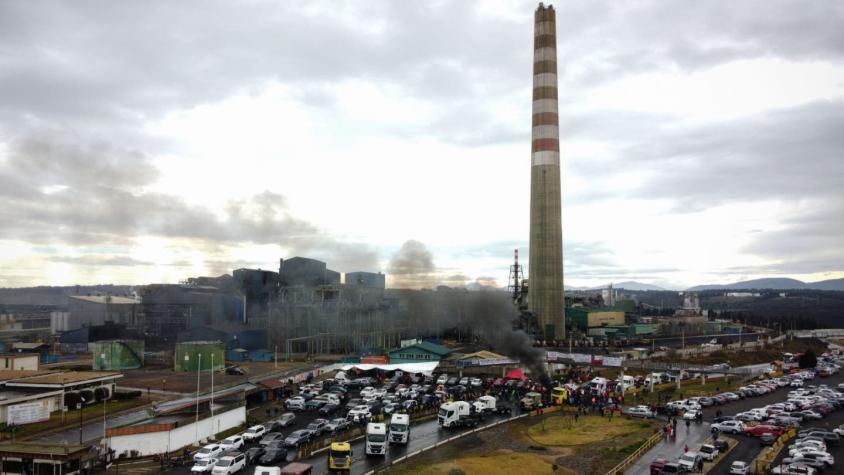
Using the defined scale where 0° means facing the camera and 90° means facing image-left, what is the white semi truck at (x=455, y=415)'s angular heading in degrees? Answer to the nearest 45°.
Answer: approximately 45°

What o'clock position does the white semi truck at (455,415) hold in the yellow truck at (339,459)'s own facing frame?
The white semi truck is roughly at 7 o'clock from the yellow truck.

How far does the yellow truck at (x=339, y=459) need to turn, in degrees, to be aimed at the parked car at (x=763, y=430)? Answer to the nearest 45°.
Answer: approximately 90° to its left

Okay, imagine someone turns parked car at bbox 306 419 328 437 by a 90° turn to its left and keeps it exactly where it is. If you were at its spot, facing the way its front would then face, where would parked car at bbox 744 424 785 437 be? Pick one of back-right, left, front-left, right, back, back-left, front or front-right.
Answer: front-left

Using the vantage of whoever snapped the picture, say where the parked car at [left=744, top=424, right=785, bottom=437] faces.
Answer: facing to the left of the viewer

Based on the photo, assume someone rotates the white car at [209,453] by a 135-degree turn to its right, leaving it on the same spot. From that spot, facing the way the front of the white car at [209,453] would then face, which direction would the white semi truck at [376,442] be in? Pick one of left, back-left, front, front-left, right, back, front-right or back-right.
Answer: right

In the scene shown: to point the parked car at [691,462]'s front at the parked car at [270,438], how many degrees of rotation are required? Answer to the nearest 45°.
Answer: approximately 45° to its right

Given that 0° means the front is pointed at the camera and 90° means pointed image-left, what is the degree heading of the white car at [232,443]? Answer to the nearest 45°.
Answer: approximately 45°

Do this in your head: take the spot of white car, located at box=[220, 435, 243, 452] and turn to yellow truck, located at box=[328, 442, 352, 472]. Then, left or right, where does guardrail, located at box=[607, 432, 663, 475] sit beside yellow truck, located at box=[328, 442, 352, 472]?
left
